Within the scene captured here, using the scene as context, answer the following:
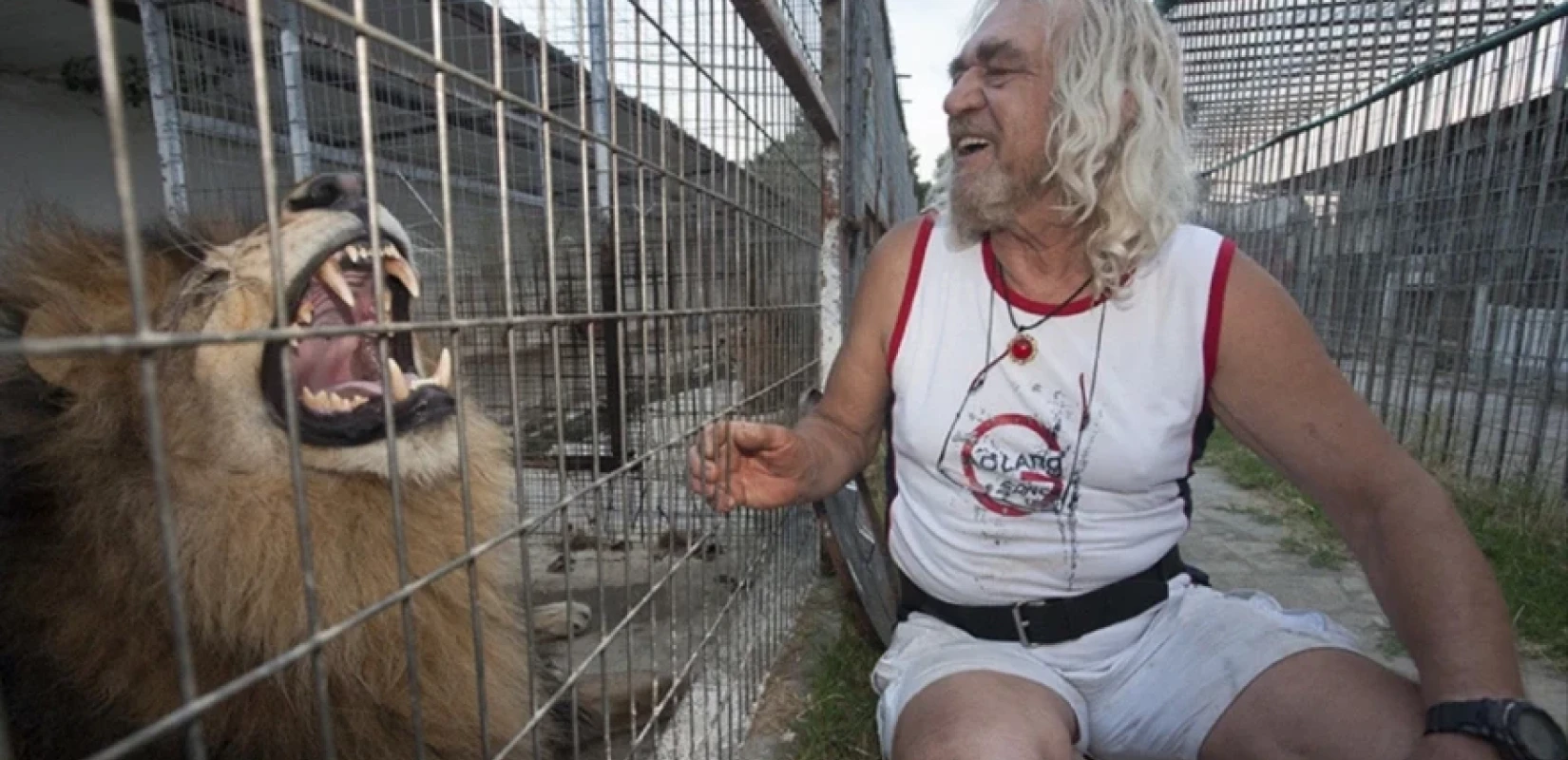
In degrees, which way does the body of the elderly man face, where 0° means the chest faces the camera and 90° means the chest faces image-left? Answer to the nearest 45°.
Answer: approximately 0°

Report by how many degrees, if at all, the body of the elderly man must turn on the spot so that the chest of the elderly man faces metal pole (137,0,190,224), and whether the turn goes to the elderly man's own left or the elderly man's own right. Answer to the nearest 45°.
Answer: approximately 90° to the elderly man's own right

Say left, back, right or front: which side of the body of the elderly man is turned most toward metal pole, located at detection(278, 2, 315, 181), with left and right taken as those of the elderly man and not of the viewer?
right

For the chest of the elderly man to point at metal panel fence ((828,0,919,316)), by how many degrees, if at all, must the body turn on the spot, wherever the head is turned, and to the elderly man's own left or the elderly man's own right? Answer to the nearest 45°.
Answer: approximately 135° to the elderly man's own right

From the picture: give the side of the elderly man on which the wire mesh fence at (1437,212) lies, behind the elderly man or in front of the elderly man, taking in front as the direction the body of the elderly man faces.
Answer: behind
